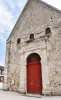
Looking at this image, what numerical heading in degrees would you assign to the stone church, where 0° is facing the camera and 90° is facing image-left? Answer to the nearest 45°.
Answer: approximately 45°
